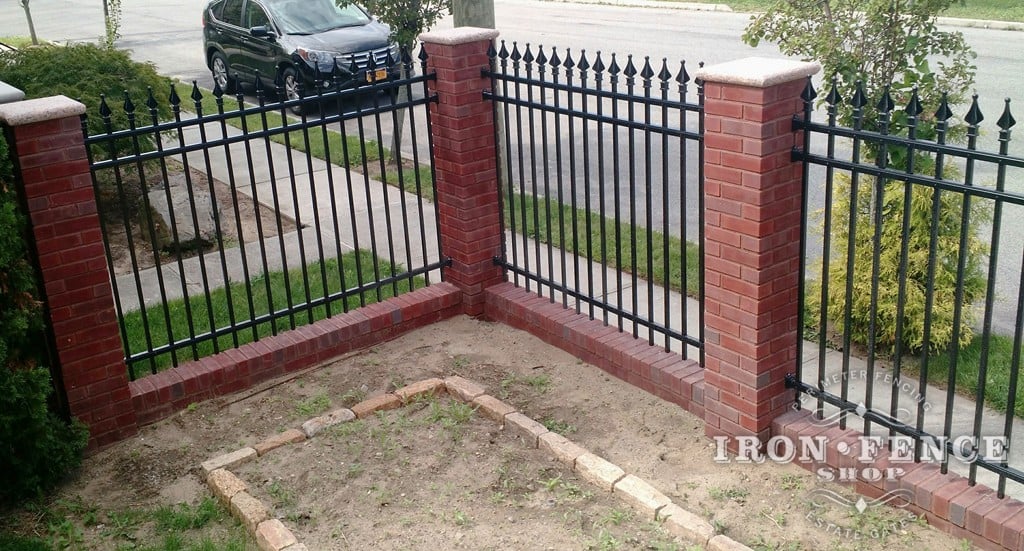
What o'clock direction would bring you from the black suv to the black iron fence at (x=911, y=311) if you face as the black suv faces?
The black iron fence is roughly at 1 o'clock from the black suv.

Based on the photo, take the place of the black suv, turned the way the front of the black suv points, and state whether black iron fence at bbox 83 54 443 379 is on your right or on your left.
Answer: on your right

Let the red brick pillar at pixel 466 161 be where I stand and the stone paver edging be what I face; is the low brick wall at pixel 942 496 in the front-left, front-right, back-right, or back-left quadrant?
front-left

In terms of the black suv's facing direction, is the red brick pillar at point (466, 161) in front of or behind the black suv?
in front

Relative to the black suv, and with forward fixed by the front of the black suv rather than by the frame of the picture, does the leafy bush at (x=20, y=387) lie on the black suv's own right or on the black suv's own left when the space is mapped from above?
on the black suv's own right

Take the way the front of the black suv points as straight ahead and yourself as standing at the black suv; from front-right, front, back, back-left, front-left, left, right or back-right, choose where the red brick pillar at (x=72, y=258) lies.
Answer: front-right

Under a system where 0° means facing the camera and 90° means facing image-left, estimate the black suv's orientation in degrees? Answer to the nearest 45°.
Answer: approximately 315°

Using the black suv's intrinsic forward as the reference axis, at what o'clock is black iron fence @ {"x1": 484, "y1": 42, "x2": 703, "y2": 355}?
The black iron fence is roughly at 1 o'clock from the black suv.

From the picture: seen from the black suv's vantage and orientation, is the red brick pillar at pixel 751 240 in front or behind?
in front

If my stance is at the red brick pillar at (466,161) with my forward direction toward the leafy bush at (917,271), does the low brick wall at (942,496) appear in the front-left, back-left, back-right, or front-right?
front-right
